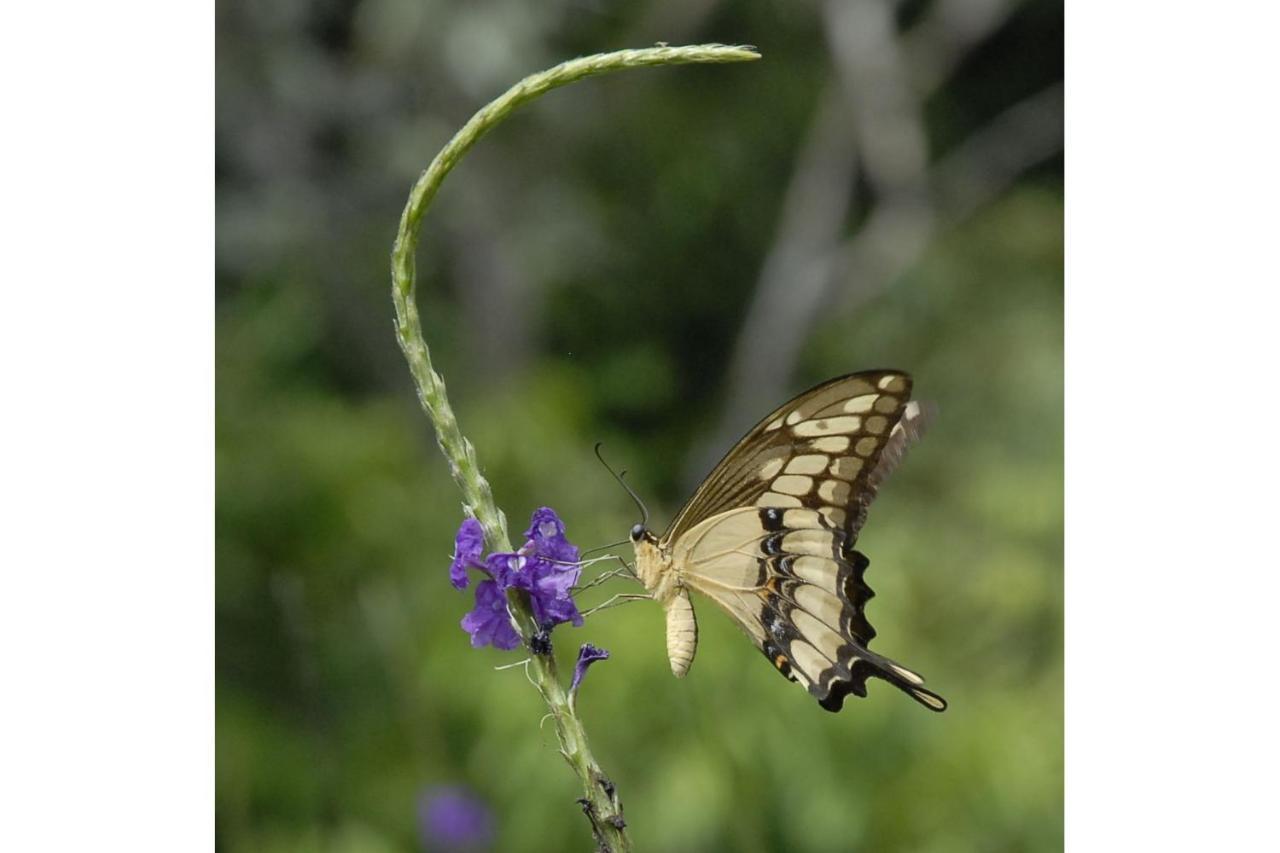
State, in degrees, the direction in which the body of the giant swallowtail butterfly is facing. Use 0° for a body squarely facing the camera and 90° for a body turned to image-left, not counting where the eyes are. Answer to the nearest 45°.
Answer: approximately 90°
